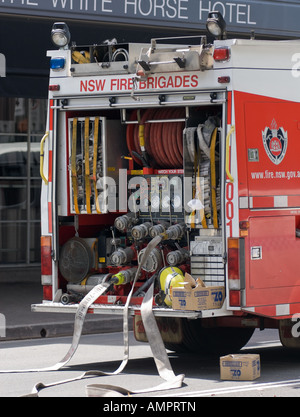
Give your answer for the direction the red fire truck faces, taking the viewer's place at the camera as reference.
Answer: facing away from the viewer and to the right of the viewer
